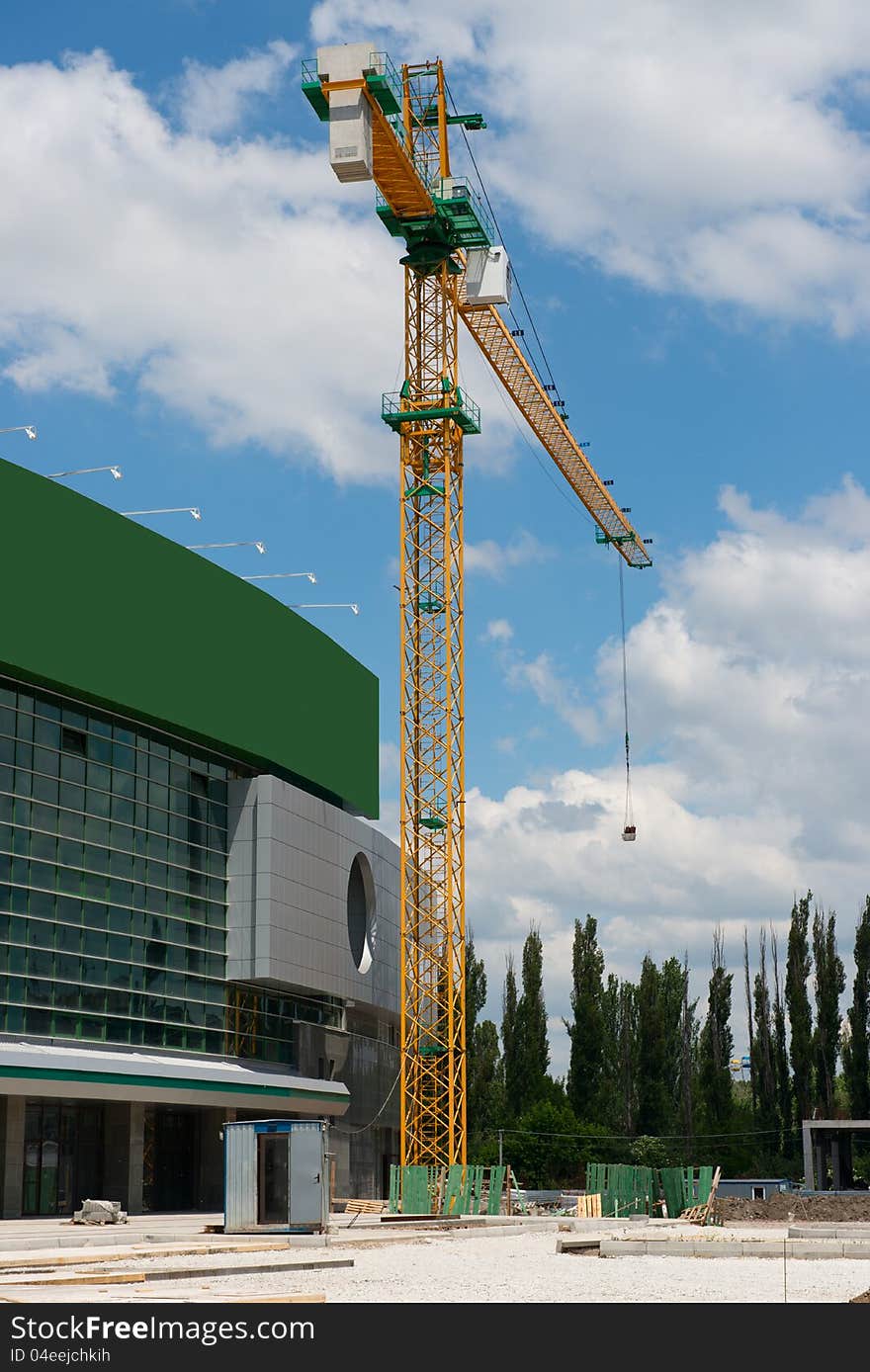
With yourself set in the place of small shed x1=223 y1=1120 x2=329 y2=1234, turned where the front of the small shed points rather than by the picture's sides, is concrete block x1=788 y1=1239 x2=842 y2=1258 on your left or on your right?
on your left

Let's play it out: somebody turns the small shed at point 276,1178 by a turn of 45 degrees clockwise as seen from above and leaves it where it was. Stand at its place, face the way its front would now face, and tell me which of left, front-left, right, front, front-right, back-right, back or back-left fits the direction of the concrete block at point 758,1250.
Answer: left

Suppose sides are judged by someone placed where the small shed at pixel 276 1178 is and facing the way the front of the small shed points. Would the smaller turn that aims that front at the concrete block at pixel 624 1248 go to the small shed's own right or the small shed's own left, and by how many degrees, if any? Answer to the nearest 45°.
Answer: approximately 45° to the small shed's own left

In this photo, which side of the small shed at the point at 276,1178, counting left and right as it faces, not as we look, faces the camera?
front
